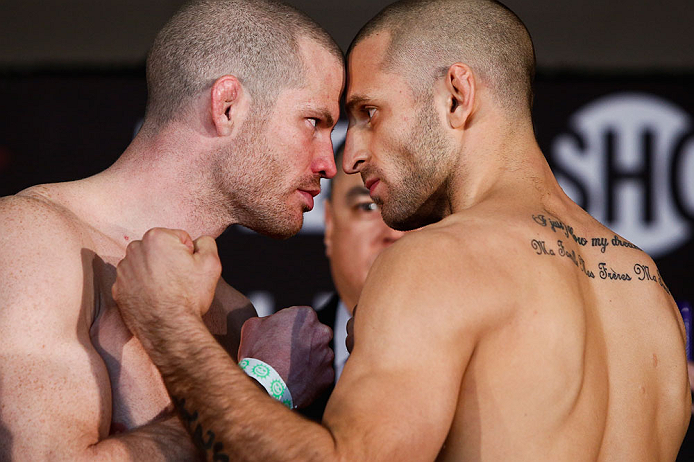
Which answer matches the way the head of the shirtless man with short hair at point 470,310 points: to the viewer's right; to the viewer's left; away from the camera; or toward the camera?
to the viewer's left

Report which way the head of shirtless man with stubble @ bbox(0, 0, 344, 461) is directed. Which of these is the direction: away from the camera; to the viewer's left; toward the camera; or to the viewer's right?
to the viewer's right

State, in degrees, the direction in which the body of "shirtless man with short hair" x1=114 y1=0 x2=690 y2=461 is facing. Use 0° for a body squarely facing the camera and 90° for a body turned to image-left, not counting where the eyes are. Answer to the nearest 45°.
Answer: approximately 135°

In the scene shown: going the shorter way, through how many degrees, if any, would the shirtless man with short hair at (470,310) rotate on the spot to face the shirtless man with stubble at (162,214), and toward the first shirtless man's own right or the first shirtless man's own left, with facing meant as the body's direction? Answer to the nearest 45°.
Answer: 0° — they already face them
